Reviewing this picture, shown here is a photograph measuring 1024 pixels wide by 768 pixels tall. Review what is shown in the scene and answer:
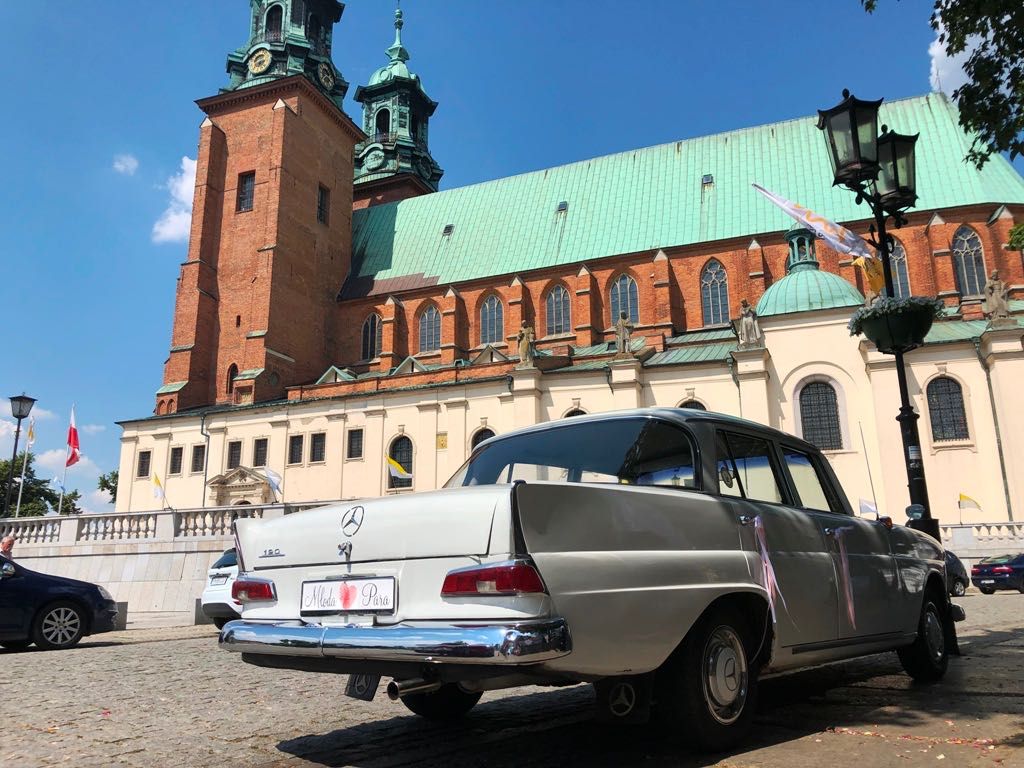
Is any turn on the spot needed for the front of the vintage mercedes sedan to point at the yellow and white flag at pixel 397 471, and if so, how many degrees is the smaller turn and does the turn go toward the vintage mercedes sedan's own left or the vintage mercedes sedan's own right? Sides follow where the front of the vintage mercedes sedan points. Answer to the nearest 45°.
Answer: approximately 45° to the vintage mercedes sedan's own left

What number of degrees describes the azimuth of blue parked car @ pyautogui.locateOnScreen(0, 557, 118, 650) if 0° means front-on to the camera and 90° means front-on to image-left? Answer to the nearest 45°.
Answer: approximately 270°

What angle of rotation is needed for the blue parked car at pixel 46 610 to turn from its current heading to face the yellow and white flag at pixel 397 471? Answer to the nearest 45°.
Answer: approximately 45° to its left

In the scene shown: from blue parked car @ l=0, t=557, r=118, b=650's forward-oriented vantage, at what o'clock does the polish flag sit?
The polish flag is roughly at 9 o'clock from the blue parked car.

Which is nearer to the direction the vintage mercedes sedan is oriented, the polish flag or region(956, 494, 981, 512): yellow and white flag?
the yellow and white flag

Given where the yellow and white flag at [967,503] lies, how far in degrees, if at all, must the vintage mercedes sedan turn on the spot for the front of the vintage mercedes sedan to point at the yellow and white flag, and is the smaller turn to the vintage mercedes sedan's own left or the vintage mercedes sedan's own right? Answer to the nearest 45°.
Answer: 0° — it already faces it

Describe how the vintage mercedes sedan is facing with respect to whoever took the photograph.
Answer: facing away from the viewer and to the right of the viewer

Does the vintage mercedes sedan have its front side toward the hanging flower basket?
yes

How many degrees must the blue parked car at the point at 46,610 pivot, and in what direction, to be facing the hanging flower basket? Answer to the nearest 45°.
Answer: approximately 45° to its right

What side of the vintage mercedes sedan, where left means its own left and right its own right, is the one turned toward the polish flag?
left

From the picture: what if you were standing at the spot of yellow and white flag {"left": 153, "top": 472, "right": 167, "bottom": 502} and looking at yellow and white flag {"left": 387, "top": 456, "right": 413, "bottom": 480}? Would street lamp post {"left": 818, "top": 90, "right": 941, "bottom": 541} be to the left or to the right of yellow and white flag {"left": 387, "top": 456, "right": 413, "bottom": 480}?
right

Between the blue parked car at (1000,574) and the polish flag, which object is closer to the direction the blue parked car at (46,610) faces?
the blue parked car
